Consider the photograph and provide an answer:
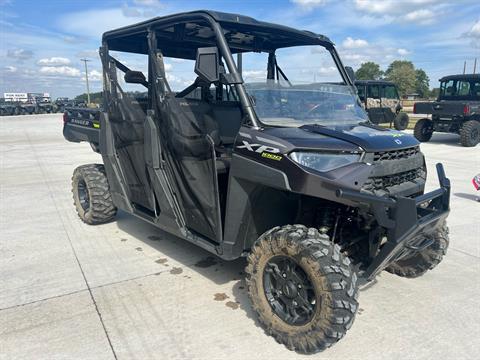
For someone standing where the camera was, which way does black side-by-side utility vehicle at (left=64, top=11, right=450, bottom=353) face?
facing the viewer and to the right of the viewer

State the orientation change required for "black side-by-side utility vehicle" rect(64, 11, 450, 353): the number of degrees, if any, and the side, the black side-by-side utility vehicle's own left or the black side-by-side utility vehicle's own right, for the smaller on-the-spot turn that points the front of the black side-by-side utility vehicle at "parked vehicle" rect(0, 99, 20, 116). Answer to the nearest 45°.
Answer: approximately 180°

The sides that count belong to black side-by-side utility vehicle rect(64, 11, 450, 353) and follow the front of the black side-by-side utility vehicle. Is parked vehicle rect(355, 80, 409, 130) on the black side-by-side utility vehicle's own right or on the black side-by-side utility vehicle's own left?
on the black side-by-side utility vehicle's own left

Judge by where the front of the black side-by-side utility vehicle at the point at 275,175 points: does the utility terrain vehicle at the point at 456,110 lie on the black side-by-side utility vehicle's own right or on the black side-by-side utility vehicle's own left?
on the black side-by-side utility vehicle's own left

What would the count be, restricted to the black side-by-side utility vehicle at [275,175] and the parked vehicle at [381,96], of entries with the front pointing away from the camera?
0

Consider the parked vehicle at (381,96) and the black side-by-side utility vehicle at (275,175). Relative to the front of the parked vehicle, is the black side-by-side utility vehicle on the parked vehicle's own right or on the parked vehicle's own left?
on the parked vehicle's own right
